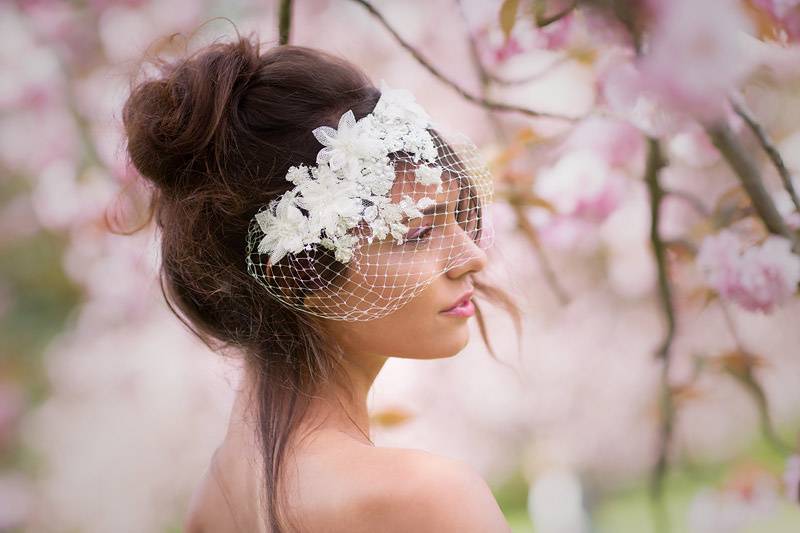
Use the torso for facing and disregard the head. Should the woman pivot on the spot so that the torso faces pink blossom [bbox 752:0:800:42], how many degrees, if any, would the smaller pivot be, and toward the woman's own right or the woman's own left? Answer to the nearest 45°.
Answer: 0° — they already face it

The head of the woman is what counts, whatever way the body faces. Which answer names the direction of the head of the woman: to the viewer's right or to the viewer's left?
to the viewer's right

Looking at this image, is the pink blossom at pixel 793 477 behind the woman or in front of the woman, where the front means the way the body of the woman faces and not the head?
in front

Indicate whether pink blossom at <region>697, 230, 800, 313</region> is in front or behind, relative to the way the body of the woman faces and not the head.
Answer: in front

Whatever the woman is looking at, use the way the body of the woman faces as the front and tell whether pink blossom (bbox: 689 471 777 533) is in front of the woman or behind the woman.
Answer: in front

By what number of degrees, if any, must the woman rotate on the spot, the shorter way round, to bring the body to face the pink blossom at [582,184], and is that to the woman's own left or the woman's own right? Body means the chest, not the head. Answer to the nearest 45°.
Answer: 0° — they already face it

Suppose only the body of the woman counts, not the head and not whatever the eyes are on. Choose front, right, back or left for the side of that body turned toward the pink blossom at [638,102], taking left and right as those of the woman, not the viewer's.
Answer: front

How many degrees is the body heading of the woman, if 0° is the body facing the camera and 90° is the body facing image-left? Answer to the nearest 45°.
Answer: approximately 225°
